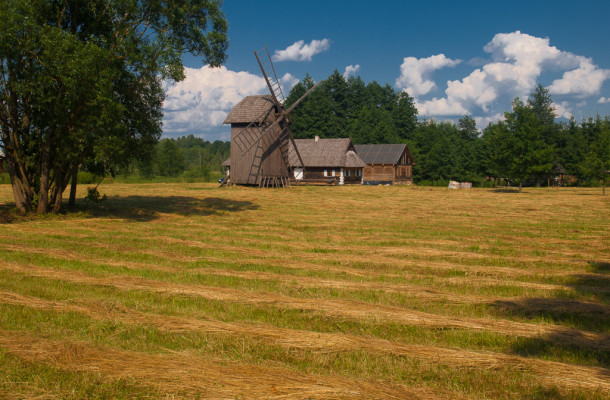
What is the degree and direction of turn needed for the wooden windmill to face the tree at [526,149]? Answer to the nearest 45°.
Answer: approximately 45° to its left

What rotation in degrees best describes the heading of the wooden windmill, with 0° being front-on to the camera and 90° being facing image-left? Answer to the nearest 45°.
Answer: approximately 315°

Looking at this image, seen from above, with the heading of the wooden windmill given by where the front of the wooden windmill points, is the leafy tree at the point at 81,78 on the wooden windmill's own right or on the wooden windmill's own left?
on the wooden windmill's own right
